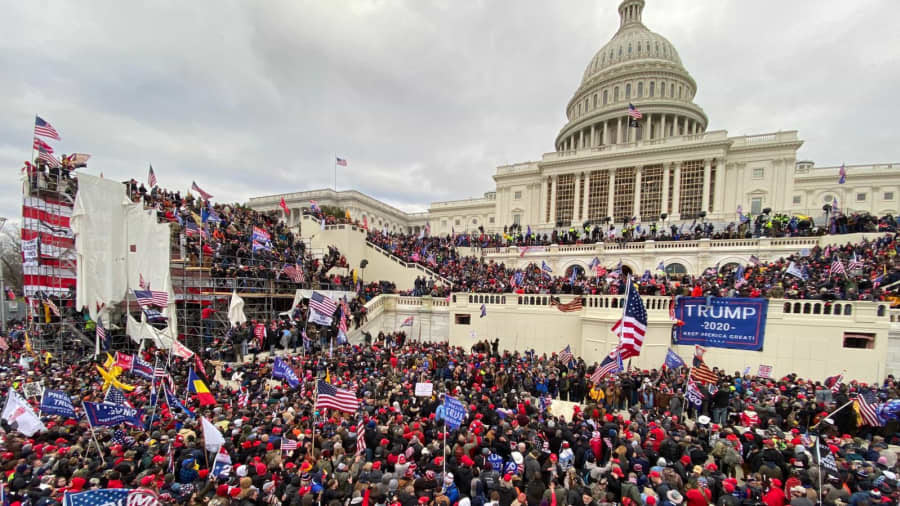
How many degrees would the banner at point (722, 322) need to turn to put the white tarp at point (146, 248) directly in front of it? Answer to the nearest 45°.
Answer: approximately 45° to its right

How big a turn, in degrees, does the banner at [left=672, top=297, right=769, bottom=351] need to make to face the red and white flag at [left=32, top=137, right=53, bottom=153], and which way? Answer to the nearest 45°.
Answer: approximately 45° to its right

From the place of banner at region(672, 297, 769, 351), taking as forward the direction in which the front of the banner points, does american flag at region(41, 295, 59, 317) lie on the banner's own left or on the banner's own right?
on the banner's own right

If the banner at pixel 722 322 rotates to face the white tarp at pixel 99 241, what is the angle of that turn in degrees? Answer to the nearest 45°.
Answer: approximately 45° to its right

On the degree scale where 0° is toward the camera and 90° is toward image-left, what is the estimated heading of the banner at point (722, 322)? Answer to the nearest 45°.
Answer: approximately 0°

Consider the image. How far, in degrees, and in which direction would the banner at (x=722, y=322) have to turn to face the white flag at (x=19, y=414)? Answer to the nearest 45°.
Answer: approximately 45° to its right

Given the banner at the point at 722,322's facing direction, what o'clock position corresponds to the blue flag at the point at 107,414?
The blue flag is roughly at 1 o'clock from the banner.

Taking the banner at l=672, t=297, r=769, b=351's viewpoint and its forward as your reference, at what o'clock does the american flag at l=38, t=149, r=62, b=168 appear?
The american flag is roughly at 2 o'clock from the banner.

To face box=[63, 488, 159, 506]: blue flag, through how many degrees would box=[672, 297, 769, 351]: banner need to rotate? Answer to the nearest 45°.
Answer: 0° — it already faces it
